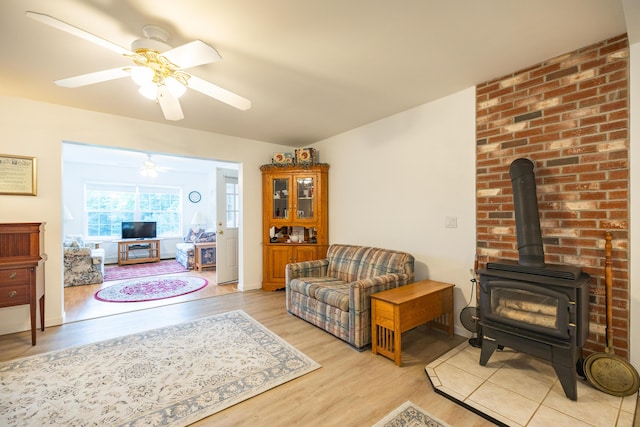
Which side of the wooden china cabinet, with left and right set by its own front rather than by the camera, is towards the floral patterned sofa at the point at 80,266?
right

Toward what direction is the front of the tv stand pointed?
toward the camera

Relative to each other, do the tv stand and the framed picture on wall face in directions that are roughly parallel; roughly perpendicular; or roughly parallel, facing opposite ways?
roughly parallel

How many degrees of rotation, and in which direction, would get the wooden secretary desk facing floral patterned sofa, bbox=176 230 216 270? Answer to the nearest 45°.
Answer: approximately 135° to its left

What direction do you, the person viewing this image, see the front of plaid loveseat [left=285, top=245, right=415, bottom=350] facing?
facing the viewer and to the left of the viewer

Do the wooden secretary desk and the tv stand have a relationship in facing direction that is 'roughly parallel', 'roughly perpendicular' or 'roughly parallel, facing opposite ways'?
roughly parallel

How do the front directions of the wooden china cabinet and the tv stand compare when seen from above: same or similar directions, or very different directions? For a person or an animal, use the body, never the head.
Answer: same or similar directions

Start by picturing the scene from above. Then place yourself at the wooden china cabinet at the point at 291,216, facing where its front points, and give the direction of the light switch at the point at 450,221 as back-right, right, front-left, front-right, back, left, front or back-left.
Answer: front-left

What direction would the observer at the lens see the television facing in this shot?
facing the viewer

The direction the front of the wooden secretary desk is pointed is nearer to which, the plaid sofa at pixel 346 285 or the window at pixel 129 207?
the plaid sofa

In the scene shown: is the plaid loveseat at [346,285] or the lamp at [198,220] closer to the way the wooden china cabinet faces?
the plaid loveseat

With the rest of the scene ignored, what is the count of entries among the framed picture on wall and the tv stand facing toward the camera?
2

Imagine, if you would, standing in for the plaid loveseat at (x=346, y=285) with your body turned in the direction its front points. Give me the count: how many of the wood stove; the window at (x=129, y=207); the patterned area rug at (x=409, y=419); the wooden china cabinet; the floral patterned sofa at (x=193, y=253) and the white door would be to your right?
4

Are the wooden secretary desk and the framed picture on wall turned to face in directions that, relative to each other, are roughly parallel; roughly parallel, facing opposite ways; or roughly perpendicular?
roughly parallel
